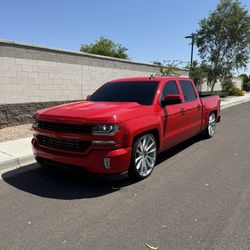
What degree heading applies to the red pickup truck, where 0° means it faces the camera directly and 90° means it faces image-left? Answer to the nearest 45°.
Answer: approximately 45°

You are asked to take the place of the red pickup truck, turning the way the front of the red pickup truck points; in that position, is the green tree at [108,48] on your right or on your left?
on your right

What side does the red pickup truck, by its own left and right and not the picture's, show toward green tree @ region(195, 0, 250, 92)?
back
